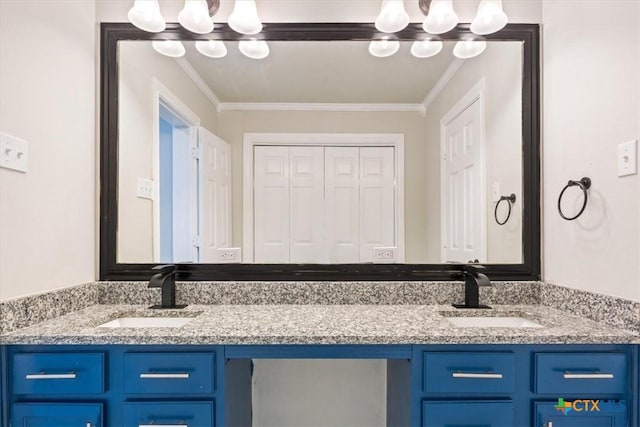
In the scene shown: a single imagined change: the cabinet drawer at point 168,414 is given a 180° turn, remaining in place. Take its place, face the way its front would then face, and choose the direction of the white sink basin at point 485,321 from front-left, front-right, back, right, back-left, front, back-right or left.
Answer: right

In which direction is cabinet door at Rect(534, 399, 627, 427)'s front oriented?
toward the camera

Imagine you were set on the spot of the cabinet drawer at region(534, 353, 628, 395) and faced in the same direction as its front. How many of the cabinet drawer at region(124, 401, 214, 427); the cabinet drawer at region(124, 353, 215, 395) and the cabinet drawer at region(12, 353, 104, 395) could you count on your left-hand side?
0

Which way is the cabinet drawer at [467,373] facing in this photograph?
toward the camera

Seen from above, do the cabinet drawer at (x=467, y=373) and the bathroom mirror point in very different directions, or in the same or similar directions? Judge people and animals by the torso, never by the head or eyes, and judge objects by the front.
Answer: same or similar directions

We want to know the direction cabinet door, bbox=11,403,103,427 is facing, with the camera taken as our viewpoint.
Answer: facing the viewer

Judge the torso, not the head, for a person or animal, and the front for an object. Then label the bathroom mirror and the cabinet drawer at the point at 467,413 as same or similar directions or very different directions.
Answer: same or similar directions

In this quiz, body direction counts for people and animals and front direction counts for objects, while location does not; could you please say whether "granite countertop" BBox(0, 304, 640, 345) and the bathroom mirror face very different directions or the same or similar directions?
same or similar directions

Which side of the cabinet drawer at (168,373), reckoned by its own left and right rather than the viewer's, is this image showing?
front
